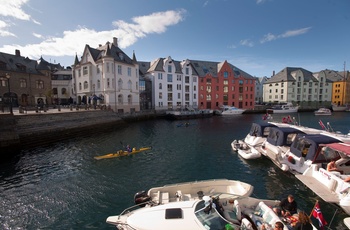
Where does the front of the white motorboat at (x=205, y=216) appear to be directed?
to the viewer's left

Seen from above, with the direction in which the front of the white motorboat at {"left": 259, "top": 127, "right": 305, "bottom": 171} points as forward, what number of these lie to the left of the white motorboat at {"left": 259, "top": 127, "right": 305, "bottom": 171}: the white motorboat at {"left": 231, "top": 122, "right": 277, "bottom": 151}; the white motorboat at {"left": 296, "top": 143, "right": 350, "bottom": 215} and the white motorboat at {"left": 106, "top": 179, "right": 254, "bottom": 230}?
1
